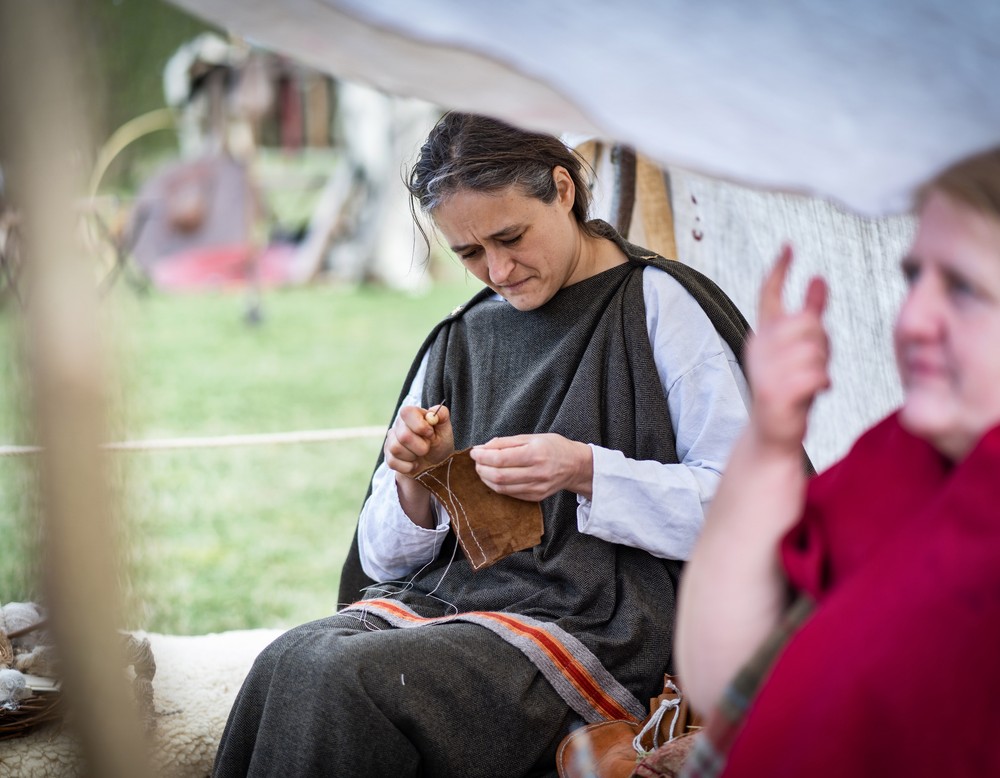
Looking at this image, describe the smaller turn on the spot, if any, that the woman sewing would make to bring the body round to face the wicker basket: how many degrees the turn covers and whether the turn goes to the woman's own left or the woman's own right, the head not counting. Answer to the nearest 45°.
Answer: approximately 45° to the woman's own right

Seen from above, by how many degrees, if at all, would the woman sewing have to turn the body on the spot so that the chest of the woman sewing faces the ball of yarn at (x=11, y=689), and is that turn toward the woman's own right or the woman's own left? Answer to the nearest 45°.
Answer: approximately 45° to the woman's own right

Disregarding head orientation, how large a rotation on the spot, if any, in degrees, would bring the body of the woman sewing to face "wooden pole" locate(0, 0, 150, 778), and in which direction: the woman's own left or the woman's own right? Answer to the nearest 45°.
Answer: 0° — they already face it

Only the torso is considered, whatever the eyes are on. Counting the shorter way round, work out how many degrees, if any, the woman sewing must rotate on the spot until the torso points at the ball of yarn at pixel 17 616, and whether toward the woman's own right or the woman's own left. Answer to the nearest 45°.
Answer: approximately 90° to the woman's own right

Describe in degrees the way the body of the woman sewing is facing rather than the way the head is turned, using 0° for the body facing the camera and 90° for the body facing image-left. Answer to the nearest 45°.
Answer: approximately 45°

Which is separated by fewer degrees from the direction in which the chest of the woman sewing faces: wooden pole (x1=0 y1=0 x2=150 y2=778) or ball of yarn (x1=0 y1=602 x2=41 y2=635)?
the wooden pole
